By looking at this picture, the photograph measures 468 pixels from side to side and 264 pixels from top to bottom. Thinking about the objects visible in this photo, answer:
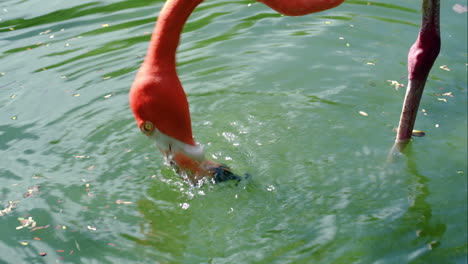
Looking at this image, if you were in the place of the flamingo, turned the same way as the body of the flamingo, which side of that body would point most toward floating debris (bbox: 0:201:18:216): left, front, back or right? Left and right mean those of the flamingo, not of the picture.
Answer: front

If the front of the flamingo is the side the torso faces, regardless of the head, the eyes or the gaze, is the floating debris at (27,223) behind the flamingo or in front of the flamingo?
in front

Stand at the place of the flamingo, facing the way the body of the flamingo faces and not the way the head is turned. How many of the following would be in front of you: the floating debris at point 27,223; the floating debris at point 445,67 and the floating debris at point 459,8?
1

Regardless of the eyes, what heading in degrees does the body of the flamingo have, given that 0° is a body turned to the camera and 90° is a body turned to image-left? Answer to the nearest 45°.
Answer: approximately 90°
